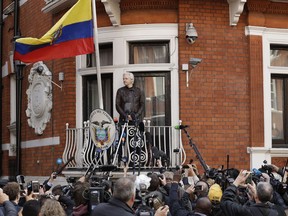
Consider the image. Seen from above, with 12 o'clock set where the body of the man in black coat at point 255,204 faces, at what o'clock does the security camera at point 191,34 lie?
The security camera is roughly at 1 o'clock from the man in black coat.

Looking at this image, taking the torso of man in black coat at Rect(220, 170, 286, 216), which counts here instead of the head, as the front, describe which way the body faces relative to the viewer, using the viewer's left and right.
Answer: facing away from the viewer and to the left of the viewer

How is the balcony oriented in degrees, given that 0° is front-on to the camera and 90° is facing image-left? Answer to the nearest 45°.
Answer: approximately 0°

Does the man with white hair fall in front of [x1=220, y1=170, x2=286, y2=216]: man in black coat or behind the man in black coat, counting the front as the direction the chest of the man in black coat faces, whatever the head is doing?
in front

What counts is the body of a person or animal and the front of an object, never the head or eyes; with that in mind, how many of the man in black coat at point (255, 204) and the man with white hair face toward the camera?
1

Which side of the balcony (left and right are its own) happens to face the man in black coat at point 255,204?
front
